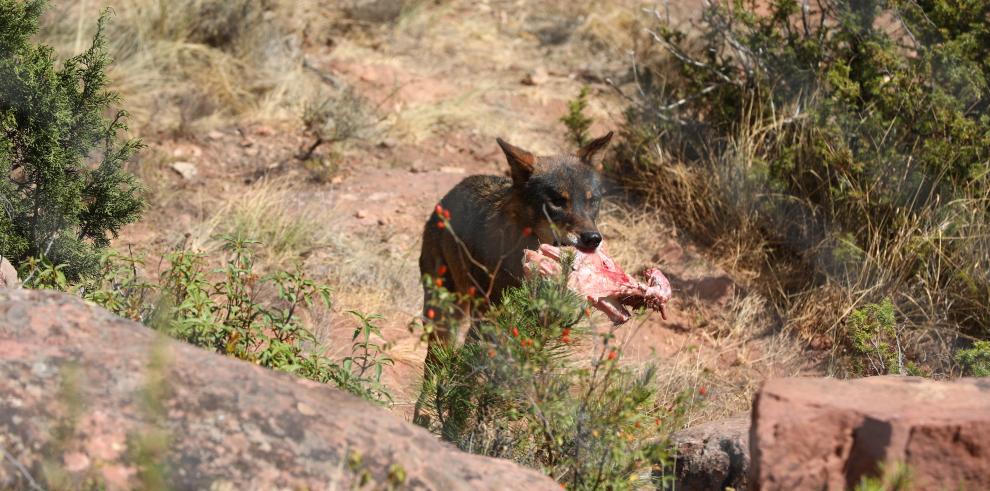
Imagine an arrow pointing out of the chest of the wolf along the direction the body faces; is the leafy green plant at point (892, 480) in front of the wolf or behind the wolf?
in front

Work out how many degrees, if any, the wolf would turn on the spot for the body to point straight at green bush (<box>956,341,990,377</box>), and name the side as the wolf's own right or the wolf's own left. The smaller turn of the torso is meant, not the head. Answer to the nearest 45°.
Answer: approximately 45° to the wolf's own left

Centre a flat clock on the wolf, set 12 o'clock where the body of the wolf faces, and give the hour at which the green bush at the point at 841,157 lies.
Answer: The green bush is roughly at 9 o'clock from the wolf.

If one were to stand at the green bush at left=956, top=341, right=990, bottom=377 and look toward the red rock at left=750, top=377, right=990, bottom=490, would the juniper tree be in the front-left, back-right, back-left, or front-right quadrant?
front-right

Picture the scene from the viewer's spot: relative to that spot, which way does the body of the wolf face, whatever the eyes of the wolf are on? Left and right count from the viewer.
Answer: facing the viewer and to the right of the viewer

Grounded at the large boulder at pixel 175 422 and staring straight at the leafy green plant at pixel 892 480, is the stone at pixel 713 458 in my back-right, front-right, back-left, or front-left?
front-left

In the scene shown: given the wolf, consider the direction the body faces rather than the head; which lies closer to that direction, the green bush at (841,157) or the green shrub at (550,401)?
the green shrub

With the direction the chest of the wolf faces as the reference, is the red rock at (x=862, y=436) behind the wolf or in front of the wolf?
in front

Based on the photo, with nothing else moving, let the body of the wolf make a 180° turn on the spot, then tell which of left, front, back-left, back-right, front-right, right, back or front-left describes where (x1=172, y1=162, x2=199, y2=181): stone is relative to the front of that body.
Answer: front

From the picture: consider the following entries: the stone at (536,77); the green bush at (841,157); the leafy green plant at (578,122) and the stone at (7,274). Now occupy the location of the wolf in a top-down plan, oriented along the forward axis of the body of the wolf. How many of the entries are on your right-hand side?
1

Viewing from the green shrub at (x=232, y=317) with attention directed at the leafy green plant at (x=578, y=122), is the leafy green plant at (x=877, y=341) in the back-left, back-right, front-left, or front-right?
front-right

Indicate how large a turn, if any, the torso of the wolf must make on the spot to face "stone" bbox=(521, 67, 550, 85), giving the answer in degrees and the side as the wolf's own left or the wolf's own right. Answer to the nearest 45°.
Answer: approximately 135° to the wolf's own left

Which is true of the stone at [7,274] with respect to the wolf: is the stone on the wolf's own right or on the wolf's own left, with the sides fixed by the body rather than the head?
on the wolf's own right

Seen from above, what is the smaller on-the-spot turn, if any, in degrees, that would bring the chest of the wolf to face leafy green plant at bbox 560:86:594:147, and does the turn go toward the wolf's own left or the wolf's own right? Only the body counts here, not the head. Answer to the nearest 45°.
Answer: approximately 135° to the wolf's own left

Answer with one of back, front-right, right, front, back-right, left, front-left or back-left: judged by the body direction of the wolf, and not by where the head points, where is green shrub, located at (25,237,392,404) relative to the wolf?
right

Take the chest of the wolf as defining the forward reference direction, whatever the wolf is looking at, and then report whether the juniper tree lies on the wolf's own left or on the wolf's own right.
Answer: on the wolf's own right

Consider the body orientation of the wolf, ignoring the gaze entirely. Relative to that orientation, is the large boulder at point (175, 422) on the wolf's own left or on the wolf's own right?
on the wolf's own right

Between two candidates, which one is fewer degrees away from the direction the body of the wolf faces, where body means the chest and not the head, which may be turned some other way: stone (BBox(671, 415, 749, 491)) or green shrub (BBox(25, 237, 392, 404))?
the stone
